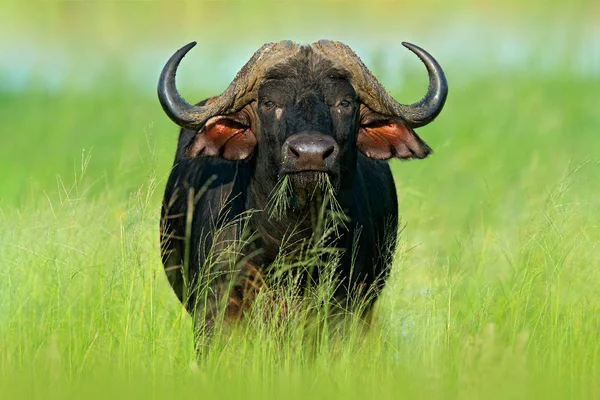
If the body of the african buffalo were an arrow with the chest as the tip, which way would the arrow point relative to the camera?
toward the camera
